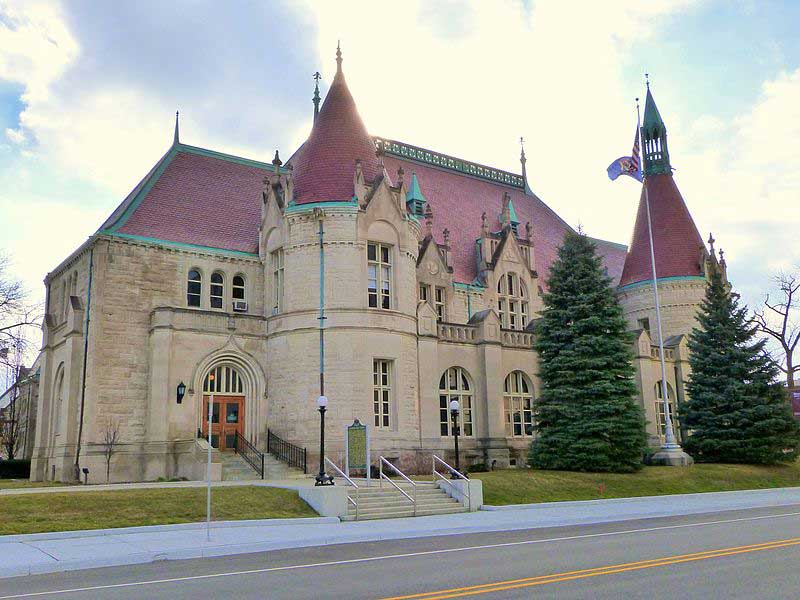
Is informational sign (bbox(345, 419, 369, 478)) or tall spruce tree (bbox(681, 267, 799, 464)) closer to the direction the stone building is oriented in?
the informational sign

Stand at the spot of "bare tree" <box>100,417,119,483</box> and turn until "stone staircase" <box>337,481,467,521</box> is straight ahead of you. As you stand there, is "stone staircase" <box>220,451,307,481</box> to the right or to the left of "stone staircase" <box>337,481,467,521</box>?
left

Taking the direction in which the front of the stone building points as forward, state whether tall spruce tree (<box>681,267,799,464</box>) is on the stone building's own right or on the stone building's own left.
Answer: on the stone building's own left

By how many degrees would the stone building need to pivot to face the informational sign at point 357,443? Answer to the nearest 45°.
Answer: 0° — it already faces it

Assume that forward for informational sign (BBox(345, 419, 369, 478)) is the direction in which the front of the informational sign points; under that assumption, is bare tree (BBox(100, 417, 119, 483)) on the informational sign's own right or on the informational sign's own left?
on the informational sign's own right

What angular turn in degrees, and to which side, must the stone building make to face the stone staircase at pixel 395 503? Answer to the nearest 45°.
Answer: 0° — it already faces it

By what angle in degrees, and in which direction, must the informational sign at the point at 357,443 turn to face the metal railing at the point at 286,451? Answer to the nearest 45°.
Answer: approximately 135° to its right

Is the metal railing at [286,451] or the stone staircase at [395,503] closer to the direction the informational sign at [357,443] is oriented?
the stone staircase

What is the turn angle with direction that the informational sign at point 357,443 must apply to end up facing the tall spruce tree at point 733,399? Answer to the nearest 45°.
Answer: approximately 135° to its left
